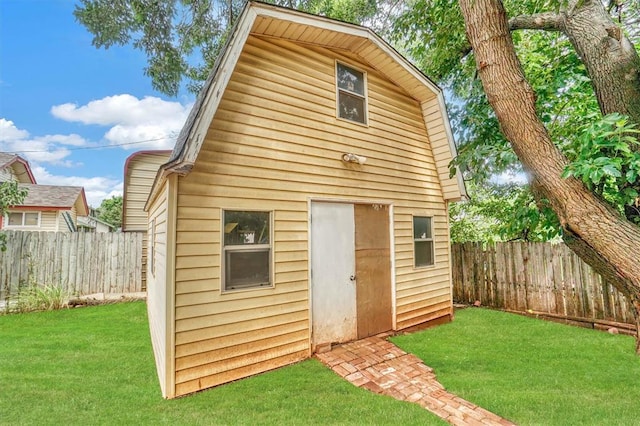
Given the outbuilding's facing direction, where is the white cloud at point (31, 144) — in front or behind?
behind

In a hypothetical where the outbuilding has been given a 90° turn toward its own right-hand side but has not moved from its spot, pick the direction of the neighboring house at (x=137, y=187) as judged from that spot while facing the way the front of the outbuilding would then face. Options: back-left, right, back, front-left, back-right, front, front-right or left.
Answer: right

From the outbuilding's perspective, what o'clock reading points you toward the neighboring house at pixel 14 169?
The neighboring house is roughly at 6 o'clock from the outbuilding.

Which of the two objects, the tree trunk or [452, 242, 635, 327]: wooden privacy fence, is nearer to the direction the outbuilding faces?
the tree trunk

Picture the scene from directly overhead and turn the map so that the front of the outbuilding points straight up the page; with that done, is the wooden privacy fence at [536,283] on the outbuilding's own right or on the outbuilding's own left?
on the outbuilding's own left

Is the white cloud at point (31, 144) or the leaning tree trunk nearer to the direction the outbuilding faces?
the leaning tree trunk

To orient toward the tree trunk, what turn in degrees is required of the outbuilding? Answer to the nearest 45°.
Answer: approximately 45° to its left

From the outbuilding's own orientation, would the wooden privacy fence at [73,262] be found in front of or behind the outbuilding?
behind

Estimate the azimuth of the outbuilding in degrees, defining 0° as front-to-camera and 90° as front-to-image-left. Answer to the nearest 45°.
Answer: approximately 315°

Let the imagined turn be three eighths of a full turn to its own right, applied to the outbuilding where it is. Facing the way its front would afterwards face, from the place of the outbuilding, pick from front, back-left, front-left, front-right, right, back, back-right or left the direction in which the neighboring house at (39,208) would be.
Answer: front-right

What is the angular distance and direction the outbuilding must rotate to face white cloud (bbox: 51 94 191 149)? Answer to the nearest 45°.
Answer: approximately 180°

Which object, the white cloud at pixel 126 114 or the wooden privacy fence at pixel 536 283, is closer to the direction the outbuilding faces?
the wooden privacy fence
